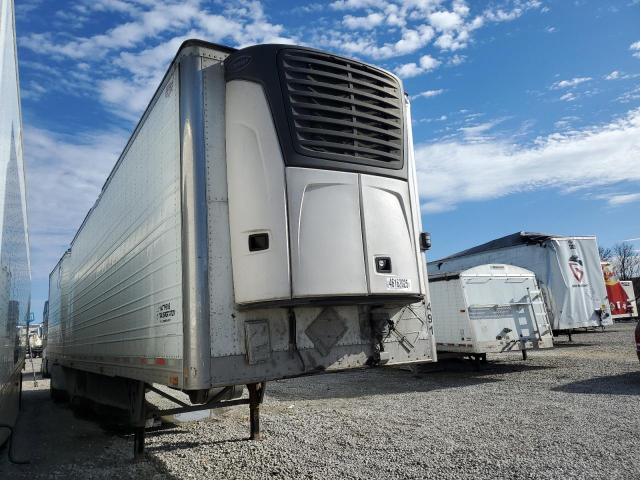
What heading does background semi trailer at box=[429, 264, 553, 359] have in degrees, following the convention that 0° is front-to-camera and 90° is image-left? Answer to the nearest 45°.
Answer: approximately 315°

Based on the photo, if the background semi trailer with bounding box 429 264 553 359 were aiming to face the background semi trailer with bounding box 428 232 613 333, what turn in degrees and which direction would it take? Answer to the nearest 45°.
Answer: approximately 90° to its left

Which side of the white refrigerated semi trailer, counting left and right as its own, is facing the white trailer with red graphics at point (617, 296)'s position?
left

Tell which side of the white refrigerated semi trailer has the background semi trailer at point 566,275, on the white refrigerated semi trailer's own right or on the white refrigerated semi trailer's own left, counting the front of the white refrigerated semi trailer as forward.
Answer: on the white refrigerated semi trailer's own left

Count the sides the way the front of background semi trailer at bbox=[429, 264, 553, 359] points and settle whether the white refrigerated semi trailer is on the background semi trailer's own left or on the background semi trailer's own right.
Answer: on the background semi trailer's own right

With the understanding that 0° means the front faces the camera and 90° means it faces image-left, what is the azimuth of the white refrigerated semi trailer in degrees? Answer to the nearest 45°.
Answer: approximately 315°
